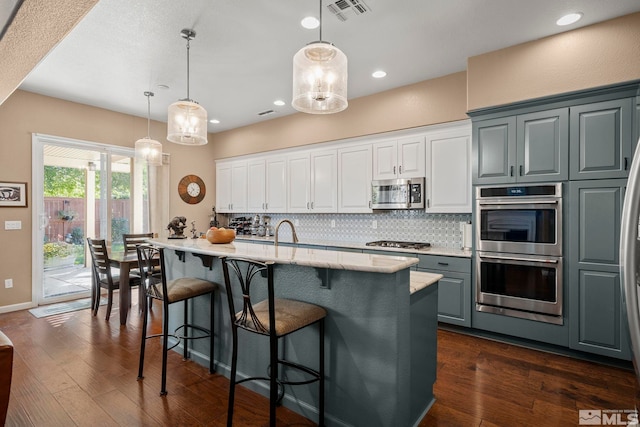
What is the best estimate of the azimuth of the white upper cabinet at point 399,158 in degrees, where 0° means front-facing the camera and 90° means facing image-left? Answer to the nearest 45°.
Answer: approximately 45°

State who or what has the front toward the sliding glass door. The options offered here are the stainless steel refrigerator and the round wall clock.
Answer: the stainless steel refrigerator

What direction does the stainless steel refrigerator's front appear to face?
to the viewer's left

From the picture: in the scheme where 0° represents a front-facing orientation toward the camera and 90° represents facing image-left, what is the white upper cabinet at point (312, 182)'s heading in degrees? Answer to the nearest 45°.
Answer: approximately 45°

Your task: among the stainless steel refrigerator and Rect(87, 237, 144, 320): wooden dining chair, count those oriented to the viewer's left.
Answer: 1

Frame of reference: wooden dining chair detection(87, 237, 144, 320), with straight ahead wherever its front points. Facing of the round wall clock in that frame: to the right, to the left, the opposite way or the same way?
to the right

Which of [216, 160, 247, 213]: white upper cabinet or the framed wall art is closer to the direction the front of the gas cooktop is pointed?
the framed wall art

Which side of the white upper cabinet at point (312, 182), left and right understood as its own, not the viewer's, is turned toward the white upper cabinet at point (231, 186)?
right

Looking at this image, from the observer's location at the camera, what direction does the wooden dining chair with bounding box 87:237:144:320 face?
facing away from the viewer and to the right of the viewer
